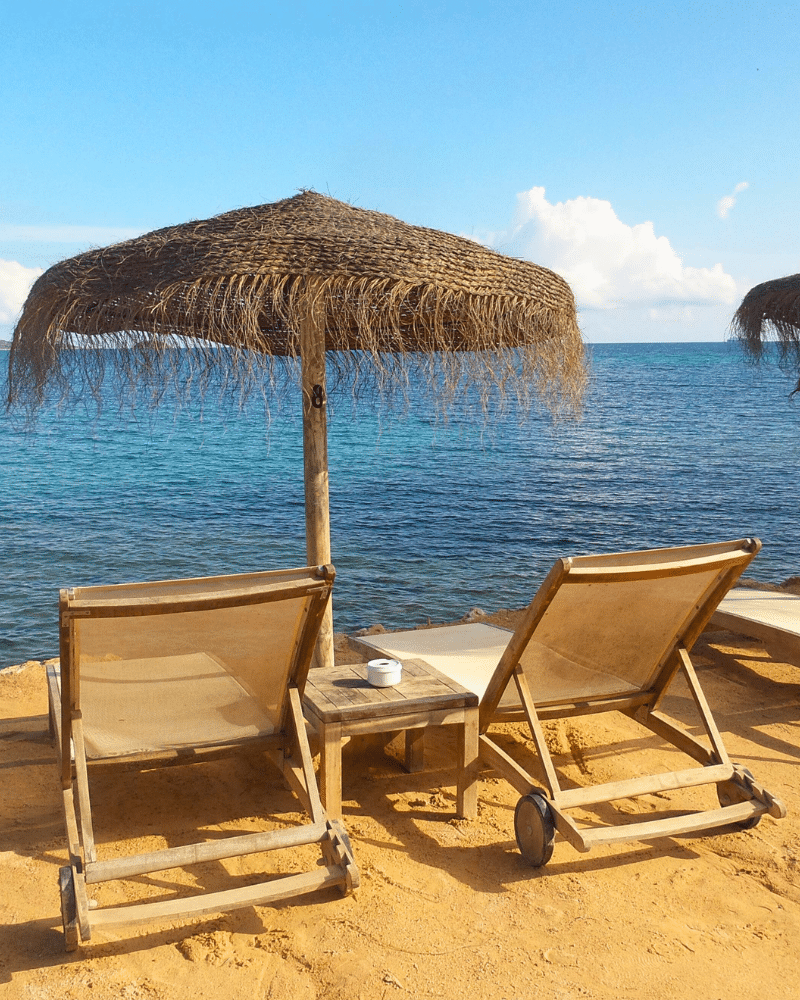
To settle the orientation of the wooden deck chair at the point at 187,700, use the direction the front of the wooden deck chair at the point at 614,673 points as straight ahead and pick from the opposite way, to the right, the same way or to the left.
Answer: the same way

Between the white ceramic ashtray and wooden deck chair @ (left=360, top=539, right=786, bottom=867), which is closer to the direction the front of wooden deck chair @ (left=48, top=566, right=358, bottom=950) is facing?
the white ceramic ashtray

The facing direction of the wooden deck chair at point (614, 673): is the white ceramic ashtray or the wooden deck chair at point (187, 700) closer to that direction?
the white ceramic ashtray

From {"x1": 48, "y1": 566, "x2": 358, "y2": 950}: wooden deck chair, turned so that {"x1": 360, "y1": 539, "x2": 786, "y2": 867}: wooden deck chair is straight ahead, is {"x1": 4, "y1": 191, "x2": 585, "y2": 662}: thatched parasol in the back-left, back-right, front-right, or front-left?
front-left

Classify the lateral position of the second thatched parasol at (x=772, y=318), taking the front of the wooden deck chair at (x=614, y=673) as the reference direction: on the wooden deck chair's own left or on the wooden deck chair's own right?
on the wooden deck chair's own right

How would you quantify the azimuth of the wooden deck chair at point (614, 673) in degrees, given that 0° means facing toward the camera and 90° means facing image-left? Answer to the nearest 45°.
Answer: approximately 135°

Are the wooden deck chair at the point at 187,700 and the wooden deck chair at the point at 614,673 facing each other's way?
no

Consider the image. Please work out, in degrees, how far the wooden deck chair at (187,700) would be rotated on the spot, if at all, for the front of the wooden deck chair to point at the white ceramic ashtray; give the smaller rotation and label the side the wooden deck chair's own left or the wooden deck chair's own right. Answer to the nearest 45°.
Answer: approximately 45° to the wooden deck chair's own right

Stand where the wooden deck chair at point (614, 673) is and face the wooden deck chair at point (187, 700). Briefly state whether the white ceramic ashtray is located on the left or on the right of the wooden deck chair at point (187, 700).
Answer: right

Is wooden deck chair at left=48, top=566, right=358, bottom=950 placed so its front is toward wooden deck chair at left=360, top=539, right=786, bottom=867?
no

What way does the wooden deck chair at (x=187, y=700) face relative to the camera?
away from the camera

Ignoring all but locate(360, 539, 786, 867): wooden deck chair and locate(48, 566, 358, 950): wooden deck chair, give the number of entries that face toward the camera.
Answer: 0
